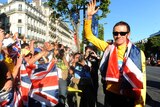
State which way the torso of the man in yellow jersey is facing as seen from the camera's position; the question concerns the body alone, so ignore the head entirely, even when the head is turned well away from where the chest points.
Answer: toward the camera

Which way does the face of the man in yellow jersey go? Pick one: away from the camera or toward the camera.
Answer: toward the camera

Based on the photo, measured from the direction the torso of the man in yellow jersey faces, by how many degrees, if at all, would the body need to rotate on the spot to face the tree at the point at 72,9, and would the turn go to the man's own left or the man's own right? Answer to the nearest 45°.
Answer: approximately 180°
